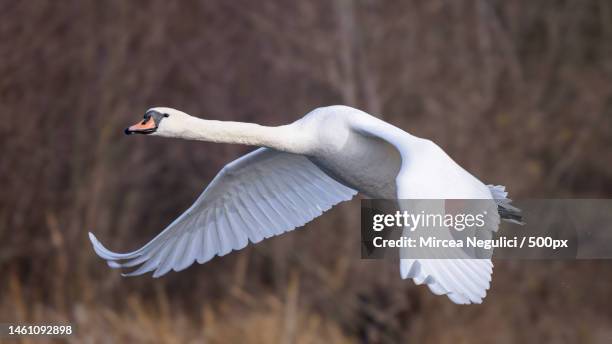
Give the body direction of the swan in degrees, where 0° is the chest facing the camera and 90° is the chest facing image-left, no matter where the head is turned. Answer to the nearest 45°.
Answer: approximately 45°
